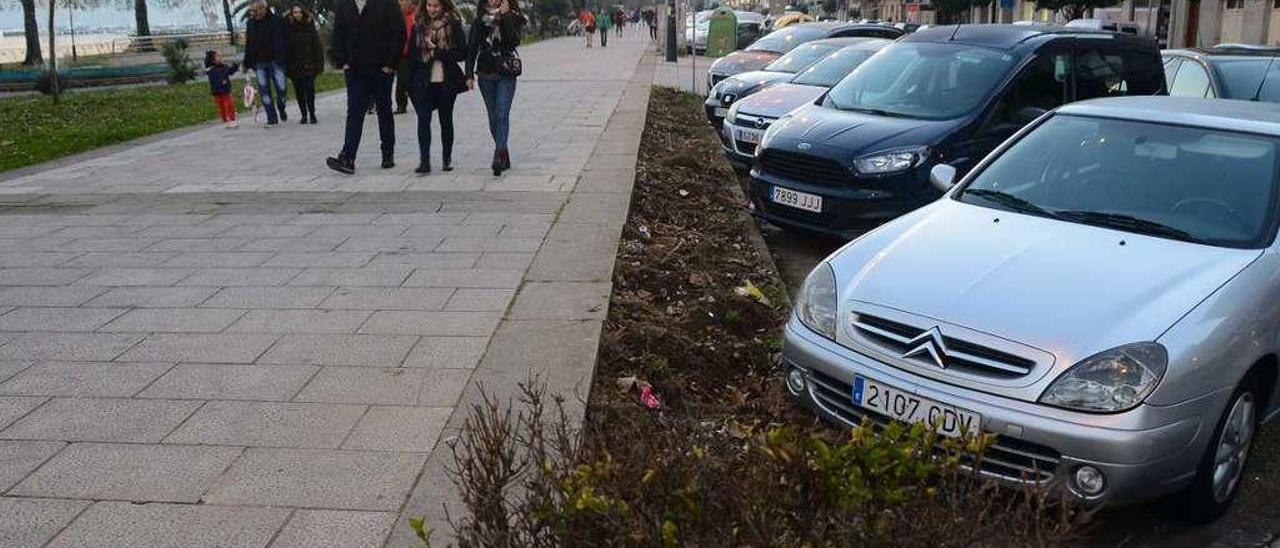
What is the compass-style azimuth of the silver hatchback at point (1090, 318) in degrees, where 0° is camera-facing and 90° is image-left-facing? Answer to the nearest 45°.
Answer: approximately 45°

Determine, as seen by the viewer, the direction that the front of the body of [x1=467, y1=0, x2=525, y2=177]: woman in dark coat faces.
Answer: toward the camera

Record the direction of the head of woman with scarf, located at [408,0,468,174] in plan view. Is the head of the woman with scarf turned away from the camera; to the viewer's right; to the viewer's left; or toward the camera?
toward the camera

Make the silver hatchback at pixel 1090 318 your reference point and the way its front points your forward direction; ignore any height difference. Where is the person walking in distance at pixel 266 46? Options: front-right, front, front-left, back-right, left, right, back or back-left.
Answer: right

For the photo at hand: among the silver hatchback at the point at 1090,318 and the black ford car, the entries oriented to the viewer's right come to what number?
0

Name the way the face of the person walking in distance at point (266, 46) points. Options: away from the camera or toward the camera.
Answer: toward the camera

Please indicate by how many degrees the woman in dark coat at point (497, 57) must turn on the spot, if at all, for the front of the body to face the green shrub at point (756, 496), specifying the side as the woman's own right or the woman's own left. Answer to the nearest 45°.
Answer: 0° — they already face it

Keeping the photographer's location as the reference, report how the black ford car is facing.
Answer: facing the viewer and to the left of the viewer

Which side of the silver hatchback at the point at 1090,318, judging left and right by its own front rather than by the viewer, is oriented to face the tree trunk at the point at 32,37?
right

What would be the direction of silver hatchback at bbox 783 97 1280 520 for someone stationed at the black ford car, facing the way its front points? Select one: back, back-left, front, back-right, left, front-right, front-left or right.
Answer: front-left

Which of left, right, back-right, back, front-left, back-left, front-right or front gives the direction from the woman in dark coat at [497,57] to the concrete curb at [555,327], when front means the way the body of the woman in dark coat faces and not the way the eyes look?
front

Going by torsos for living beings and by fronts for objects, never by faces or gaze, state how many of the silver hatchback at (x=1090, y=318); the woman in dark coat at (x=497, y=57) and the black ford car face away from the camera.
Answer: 0

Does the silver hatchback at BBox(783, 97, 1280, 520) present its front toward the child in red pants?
no

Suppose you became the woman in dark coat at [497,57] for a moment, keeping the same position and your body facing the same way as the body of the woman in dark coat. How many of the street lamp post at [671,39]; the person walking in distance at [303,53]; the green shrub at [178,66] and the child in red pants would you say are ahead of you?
0

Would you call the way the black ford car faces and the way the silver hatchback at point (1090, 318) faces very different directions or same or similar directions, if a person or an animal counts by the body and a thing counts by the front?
same or similar directions

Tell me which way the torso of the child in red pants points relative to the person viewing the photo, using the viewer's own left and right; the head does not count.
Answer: facing the viewer and to the right of the viewer
